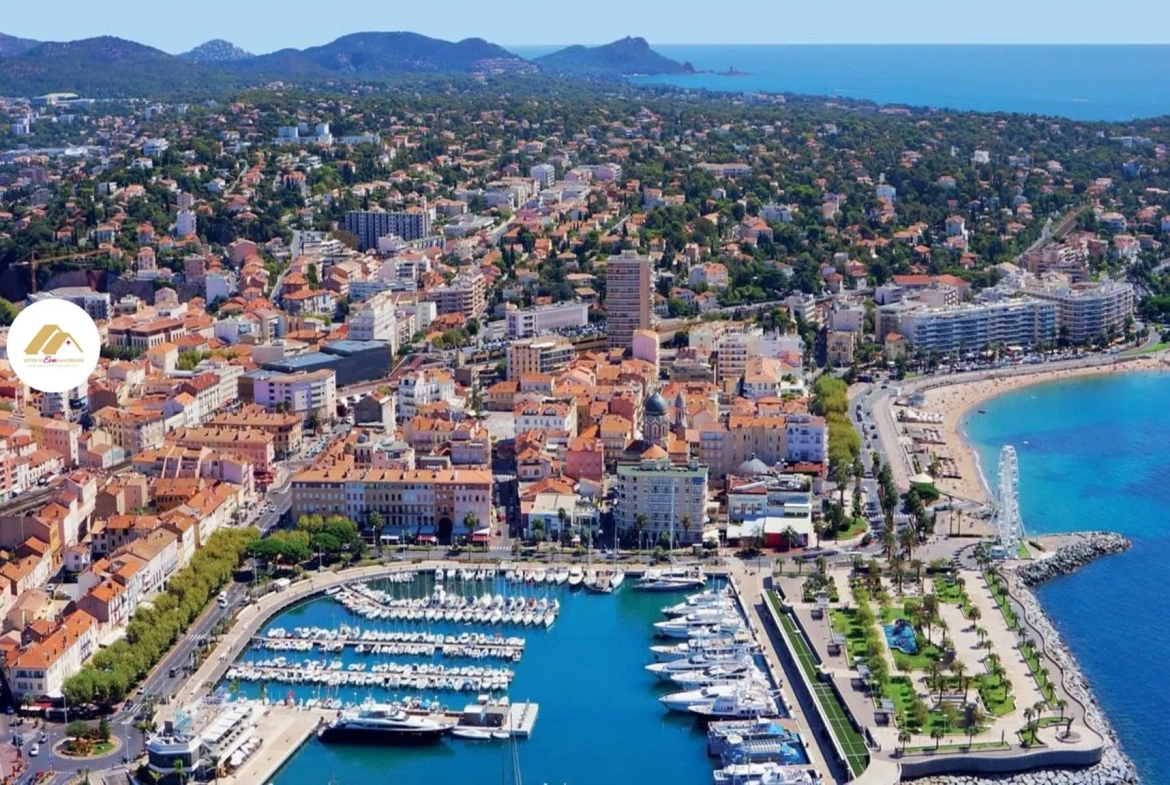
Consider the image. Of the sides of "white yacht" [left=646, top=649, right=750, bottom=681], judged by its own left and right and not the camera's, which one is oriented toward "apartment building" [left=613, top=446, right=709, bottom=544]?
right

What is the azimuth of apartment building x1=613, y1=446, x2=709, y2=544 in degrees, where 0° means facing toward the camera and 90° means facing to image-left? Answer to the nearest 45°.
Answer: approximately 0°

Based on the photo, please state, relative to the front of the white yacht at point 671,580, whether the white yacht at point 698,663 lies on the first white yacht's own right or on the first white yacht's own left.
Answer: on the first white yacht's own left

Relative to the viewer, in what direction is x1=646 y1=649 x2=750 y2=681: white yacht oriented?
to the viewer's left

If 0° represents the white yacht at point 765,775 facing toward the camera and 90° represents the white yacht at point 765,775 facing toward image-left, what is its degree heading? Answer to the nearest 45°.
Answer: approximately 90°

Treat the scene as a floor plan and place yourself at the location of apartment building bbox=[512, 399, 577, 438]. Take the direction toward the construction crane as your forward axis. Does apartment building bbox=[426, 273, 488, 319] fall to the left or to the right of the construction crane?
right

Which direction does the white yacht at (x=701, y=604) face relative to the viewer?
to the viewer's left

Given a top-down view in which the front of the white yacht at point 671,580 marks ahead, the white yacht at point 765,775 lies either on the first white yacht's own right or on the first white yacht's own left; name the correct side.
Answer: on the first white yacht's own left

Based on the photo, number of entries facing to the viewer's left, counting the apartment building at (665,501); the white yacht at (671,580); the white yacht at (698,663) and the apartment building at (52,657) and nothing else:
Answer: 2

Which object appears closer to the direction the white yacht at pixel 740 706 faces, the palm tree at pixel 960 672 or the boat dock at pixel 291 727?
the boat dock

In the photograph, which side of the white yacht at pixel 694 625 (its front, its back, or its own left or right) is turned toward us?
left
